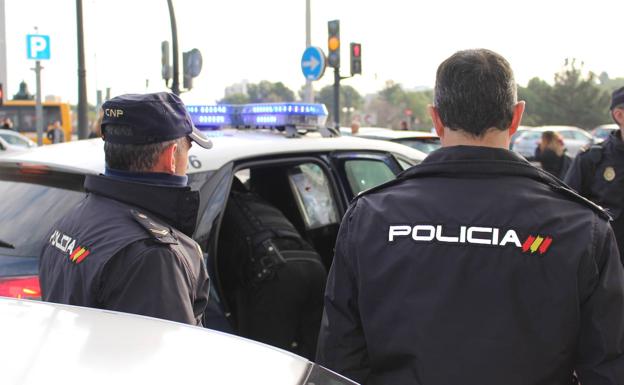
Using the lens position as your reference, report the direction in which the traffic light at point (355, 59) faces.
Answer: facing the viewer

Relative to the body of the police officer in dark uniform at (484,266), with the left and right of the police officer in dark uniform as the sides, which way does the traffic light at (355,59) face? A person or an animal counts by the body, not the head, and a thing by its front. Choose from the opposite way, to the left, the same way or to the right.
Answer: the opposite way

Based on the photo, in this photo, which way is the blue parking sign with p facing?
toward the camera

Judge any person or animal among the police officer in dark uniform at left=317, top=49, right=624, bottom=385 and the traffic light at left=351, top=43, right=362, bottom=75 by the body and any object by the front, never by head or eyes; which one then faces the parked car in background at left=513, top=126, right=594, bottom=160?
the police officer in dark uniform

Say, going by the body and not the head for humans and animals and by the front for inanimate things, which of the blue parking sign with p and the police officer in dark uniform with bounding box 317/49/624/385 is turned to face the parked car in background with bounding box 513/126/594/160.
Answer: the police officer in dark uniform

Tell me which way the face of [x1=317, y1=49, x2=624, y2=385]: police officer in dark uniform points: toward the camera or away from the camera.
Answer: away from the camera

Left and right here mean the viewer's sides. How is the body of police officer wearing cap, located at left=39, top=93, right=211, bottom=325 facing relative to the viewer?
facing away from the viewer and to the right of the viewer

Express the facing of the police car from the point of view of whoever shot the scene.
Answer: facing away from the viewer and to the right of the viewer

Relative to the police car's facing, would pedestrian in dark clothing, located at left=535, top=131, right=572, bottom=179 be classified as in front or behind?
in front

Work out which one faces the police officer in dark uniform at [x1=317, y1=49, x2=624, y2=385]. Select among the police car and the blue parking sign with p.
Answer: the blue parking sign with p

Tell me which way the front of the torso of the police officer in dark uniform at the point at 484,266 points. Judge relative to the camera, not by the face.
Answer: away from the camera
